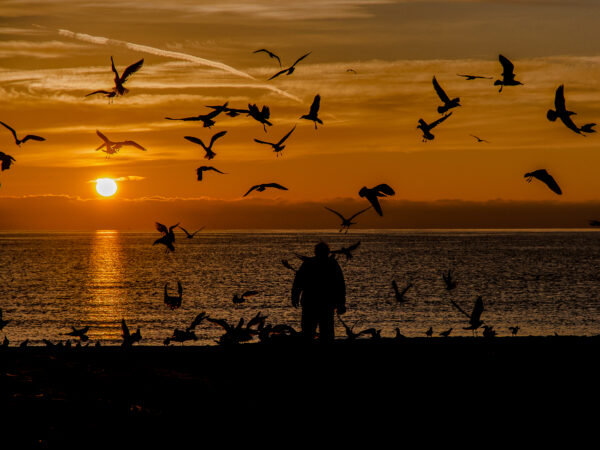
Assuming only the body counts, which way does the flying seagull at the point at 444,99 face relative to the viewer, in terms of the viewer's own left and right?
facing to the right of the viewer

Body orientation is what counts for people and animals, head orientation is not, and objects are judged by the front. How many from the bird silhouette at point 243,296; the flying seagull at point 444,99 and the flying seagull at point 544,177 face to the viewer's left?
2

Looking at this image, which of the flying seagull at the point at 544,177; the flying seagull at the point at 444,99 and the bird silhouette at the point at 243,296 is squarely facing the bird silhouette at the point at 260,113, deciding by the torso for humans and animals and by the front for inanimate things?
the flying seagull at the point at 544,177

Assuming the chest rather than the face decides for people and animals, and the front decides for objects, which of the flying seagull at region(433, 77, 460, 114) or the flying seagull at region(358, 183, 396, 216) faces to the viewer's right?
the flying seagull at region(433, 77, 460, 114)

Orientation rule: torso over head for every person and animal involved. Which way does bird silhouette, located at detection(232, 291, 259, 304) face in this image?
to the viewer's left

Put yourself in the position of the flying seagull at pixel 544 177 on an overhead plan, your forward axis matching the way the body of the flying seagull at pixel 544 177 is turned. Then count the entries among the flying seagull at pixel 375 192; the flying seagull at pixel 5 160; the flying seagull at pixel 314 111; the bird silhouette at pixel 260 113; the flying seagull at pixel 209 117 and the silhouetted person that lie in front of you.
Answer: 6
